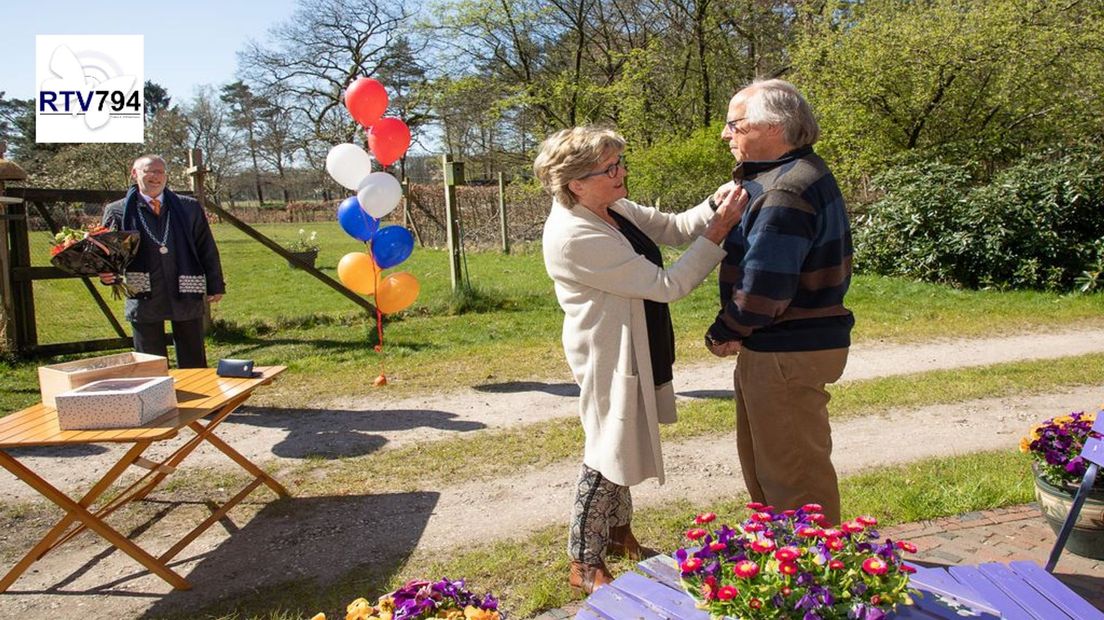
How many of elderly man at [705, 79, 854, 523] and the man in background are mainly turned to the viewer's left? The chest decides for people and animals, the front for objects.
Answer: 1

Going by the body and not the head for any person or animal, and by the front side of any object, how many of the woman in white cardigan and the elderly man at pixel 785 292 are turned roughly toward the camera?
0

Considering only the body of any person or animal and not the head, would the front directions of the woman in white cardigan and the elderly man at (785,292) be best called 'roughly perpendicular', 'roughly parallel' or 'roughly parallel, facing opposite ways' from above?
roughly parallel, facing opposite ways

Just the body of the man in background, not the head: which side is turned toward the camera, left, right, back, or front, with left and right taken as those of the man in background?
front

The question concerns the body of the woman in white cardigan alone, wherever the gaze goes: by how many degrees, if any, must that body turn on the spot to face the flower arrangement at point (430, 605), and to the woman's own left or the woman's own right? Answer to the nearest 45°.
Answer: approximately 90° to the woman's own right

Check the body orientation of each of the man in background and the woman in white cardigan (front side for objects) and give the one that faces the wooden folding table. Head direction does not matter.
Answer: the man in background

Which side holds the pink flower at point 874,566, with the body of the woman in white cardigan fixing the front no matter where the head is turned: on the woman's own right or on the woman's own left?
on the woman's own right

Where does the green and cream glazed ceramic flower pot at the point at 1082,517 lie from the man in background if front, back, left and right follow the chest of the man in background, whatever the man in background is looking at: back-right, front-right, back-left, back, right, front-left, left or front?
front-left

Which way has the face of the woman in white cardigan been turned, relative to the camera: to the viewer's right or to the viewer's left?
to the viewer's right

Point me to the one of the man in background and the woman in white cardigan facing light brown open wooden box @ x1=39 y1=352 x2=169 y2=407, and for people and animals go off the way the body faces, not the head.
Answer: the man in background

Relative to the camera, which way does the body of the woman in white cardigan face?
to the viewer's right

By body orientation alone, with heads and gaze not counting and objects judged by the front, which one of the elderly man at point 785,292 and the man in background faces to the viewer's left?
the elderly man

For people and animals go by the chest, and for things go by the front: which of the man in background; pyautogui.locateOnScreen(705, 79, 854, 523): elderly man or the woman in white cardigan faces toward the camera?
the man in background

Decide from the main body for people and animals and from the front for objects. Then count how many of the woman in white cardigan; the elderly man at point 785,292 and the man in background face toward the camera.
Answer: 1

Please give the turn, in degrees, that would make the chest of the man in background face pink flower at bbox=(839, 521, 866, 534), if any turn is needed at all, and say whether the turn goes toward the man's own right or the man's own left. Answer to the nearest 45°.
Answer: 0° — they already face it

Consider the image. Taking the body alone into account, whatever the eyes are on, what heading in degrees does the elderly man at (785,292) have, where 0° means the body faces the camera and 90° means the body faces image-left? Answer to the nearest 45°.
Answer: approximately 90°
